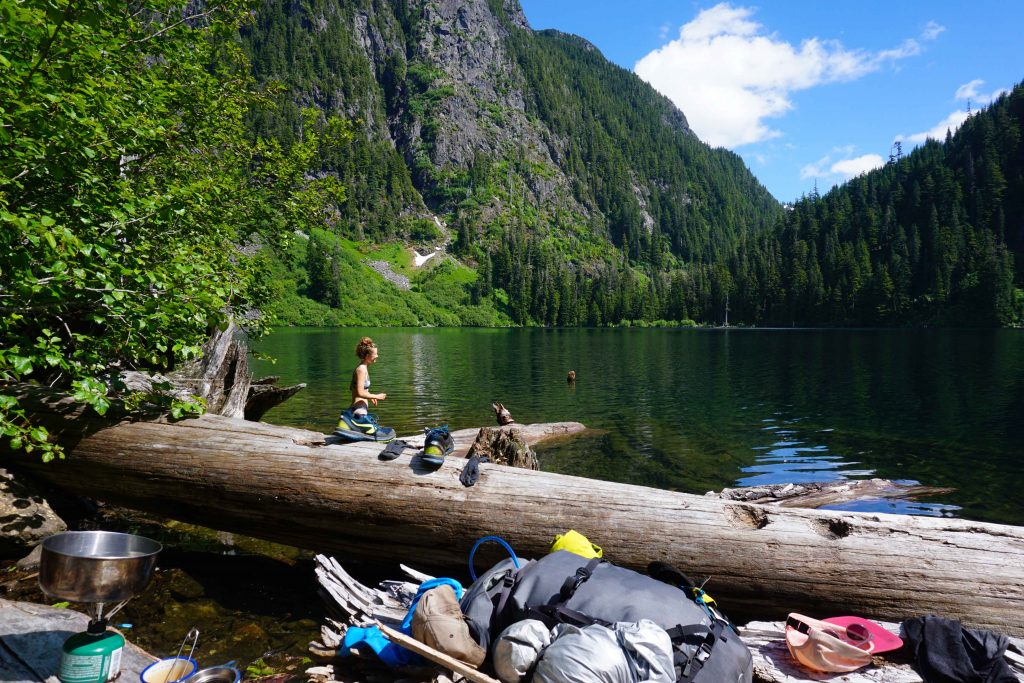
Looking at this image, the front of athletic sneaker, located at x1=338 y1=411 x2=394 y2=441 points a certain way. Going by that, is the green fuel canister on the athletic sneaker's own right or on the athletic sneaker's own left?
on the athletic sneaker's own right

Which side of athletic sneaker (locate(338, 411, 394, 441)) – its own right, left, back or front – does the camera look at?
right

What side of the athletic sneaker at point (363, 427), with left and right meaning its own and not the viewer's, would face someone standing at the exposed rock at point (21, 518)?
back

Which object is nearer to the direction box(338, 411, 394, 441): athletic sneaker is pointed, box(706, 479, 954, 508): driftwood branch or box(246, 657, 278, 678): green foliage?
the driftwood branch

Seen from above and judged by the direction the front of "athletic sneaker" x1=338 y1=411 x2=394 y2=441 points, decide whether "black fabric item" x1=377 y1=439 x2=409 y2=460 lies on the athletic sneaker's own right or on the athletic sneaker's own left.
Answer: on the athletic sneaker's own right

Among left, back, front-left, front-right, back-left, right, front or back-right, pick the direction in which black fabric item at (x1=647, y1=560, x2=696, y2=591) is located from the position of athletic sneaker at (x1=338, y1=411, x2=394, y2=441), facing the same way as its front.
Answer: front-right
